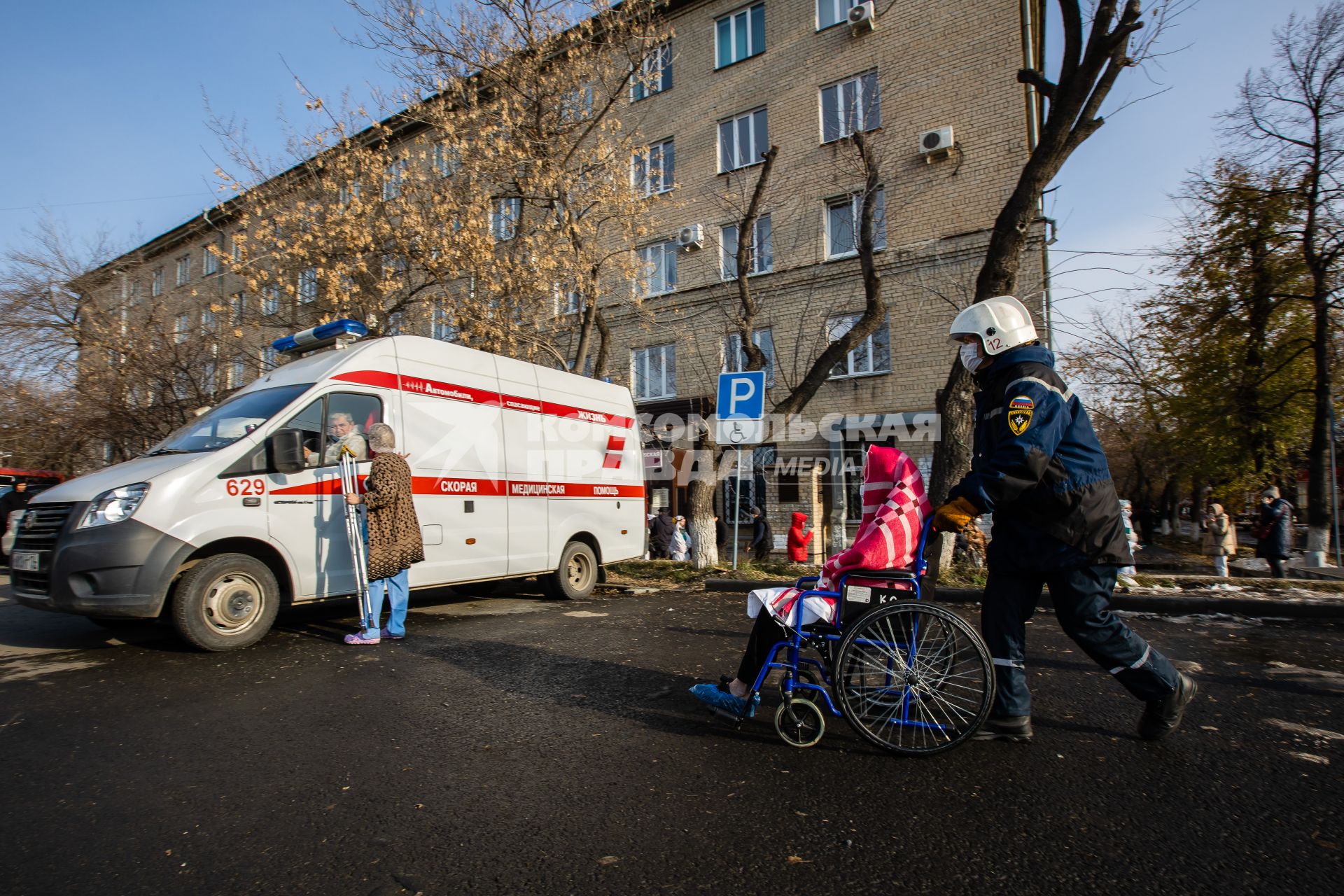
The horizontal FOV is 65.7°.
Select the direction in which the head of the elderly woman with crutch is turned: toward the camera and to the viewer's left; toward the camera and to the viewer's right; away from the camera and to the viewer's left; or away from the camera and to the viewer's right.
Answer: away from the camera and to the viewer's left

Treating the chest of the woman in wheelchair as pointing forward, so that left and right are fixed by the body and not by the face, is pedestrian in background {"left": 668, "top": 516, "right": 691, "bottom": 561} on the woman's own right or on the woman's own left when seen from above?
on the woman's own right

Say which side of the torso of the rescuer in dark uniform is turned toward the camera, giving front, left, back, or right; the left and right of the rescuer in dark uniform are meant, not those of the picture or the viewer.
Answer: left

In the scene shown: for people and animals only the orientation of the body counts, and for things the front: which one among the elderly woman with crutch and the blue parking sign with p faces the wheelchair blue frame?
the blue parking sign with p

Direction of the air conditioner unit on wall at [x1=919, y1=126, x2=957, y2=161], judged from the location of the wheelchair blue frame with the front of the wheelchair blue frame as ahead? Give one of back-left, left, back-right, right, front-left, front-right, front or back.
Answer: right

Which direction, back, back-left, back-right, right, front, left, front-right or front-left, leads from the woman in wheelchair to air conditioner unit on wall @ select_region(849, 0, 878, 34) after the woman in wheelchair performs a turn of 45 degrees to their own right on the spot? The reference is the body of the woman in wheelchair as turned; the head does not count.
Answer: front-right

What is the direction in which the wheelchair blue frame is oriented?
to the viewer's left

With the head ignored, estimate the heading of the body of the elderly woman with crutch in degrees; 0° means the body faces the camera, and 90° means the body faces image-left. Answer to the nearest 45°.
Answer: approximately 135°

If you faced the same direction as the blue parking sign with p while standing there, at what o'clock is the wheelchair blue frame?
The wheelchair blue frame is roughly at 12 o'clock from the blue parking sign with p.

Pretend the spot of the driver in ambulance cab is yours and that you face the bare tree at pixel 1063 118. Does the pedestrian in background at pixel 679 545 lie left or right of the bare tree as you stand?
left
